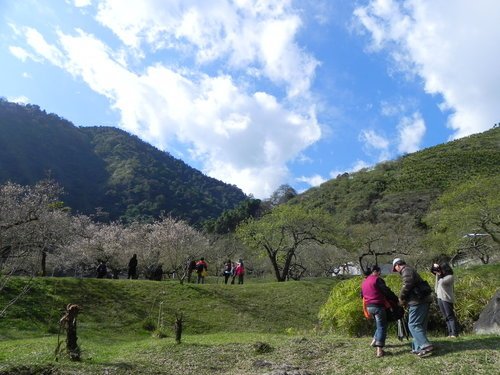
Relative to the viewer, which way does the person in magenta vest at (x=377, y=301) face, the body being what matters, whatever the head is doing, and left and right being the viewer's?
facing away from the viewer and to the right of the viewer

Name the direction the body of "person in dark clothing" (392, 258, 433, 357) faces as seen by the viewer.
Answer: to the viewer's left

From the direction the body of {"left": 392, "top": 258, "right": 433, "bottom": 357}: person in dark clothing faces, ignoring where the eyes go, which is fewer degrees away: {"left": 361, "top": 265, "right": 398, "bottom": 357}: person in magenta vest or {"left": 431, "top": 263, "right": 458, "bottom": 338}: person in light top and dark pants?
the person in magenta vest

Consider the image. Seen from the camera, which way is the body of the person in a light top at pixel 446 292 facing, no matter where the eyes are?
to the viewer's left

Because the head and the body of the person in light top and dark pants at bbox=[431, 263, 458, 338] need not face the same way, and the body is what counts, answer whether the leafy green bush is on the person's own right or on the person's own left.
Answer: on the person's own right

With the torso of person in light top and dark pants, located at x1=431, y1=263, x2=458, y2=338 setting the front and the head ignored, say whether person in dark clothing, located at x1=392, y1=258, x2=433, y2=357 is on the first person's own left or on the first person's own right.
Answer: on the first person's own left

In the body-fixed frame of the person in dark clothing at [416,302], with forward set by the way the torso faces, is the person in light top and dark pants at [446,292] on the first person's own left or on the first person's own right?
on the first person's own right

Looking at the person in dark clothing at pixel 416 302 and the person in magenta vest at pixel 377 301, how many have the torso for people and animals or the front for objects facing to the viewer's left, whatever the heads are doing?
1

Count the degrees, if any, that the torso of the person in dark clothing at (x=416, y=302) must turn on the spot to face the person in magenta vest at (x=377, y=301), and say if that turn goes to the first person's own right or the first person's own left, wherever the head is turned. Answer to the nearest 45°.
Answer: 0° — they already face them

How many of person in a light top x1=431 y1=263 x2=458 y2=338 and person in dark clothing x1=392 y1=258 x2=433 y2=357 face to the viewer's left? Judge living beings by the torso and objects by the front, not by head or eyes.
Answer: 2
